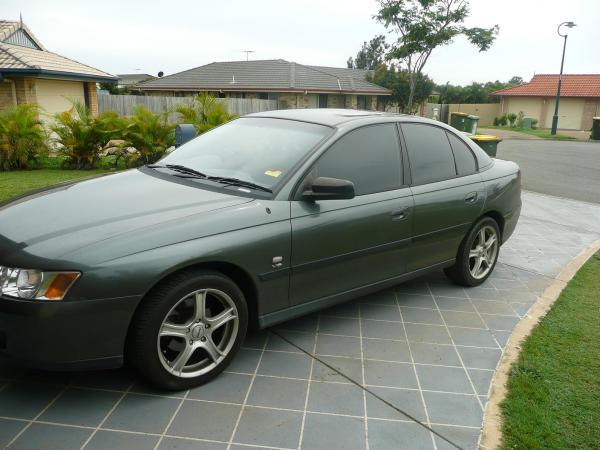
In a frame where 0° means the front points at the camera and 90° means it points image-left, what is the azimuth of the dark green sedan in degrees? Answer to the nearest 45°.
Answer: approximately 45°

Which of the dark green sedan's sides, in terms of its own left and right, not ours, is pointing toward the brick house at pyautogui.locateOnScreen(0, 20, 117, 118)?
right

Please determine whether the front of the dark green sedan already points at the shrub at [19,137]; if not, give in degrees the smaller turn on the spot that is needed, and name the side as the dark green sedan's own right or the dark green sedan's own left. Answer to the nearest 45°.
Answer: approximately 90° to the dark green sedan's own right

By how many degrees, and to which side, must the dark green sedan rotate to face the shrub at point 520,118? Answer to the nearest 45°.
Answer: approximately 180°

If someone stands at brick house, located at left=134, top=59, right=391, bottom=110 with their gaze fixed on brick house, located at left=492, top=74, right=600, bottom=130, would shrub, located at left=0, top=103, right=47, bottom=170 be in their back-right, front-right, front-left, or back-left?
back-right

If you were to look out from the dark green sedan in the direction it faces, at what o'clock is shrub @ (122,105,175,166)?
The shrub is roughly at 4 o'clock from the dark green sedan.
